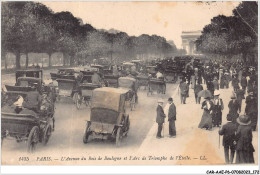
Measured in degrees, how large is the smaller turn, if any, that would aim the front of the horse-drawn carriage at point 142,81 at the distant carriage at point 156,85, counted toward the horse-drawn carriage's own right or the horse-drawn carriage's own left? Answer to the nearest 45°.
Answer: approximately 135° to the horse-drawn carriage's own right

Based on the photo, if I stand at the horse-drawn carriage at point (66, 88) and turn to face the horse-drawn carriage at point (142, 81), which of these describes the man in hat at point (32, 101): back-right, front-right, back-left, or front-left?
back-right

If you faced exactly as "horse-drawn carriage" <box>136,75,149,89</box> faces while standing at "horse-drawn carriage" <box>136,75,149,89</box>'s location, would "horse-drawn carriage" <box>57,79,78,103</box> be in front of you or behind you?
behind

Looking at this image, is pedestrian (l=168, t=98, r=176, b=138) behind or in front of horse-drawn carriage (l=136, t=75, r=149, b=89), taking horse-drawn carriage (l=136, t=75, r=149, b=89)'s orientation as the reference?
behind

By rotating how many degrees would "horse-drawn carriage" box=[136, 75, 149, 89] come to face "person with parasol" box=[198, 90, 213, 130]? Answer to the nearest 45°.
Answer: approximately 180°

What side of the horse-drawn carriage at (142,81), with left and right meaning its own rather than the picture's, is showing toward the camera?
back

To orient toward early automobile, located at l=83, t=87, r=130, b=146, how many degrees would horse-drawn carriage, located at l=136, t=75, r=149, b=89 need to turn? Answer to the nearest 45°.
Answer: approximately 180°
